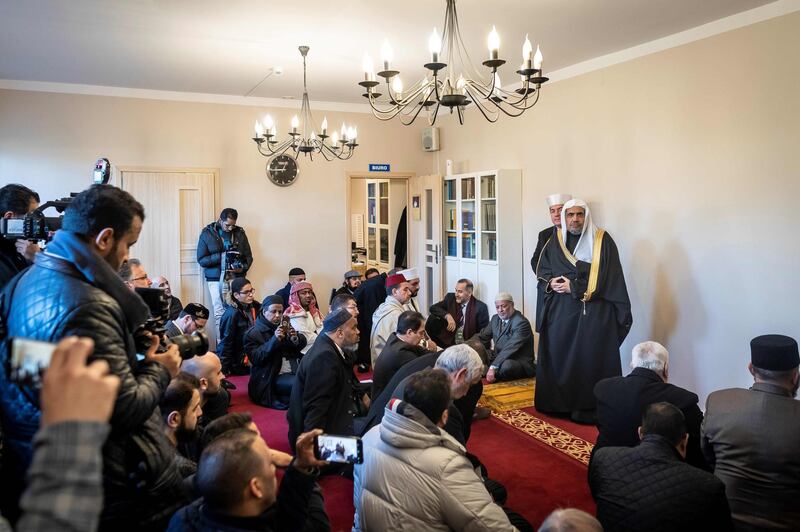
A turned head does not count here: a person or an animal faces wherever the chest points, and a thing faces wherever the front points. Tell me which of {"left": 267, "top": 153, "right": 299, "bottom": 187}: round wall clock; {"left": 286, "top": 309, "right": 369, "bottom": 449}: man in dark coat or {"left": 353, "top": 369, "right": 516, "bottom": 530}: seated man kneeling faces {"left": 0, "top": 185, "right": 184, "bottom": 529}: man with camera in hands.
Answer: the round wall clock

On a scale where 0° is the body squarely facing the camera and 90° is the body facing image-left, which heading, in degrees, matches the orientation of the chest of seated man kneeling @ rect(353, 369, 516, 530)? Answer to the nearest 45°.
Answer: approximately 225°

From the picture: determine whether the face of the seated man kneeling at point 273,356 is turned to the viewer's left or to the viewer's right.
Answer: to the viewer's right

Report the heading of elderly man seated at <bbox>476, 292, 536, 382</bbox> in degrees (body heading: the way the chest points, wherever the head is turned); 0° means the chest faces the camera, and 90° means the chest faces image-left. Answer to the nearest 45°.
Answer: approximately 45°

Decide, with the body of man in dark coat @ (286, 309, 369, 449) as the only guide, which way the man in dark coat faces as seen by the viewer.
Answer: to the viewer's right

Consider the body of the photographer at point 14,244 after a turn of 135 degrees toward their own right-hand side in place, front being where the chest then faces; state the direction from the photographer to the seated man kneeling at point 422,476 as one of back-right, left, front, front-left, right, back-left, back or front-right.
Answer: left

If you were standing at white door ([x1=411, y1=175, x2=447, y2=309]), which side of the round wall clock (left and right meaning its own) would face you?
left

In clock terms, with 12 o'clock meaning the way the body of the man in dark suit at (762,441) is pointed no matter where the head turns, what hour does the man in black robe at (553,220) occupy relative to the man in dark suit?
The man in black robe is roughly at 11 o'clock from the man in dark suit.

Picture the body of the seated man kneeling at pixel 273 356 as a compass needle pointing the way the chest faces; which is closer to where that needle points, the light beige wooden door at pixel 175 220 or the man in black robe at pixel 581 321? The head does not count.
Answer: the man in black robe

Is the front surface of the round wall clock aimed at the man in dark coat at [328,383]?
yes

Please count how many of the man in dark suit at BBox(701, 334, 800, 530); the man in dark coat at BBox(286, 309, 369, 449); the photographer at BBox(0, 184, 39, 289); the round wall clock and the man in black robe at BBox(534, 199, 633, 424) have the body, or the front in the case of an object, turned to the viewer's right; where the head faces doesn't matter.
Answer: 2

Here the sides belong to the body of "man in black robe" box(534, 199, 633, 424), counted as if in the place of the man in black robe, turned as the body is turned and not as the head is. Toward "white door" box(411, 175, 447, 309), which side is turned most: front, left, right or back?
right

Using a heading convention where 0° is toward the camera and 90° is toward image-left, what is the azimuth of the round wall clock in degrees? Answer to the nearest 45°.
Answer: approximately 0°

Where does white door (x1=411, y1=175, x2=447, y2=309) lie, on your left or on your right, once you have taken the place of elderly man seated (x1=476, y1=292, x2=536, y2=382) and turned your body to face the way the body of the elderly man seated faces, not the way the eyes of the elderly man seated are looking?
on your right

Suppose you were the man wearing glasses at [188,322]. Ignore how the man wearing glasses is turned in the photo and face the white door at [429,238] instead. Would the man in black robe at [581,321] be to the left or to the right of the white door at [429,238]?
right

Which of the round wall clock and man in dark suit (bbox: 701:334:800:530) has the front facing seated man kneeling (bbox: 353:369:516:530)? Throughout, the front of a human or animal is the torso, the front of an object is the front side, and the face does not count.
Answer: the round wall clock

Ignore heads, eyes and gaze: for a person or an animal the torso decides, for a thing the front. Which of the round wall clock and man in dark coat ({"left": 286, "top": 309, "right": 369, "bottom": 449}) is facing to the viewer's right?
the man in dark coat
